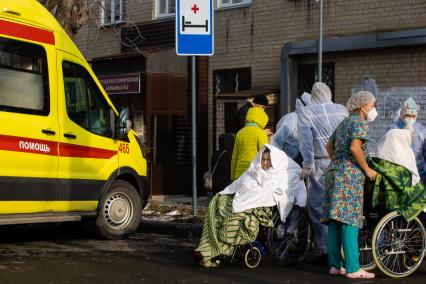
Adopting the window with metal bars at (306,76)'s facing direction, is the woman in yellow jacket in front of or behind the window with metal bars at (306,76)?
in front

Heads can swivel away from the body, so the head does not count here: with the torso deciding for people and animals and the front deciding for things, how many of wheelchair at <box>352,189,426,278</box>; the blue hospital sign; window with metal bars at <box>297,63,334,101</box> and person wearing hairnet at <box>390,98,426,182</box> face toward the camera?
3

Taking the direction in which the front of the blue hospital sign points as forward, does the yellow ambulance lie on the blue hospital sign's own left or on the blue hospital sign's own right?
on the blue hospital sign's own right

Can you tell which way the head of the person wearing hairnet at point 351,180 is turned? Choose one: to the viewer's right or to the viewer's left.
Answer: to the viewer's right

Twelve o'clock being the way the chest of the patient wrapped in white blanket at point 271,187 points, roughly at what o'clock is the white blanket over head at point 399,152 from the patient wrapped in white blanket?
The white blanket over head is roughly at 8 o'clock from the patient wrapped in white blanket.

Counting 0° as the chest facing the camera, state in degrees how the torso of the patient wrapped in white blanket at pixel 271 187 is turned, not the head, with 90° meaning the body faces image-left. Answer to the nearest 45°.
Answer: approximately 45°

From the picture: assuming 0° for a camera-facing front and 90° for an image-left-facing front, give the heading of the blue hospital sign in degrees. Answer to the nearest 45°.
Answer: approximately 0°

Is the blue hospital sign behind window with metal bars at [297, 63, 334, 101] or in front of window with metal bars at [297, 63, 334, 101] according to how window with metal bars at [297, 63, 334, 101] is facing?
in front
